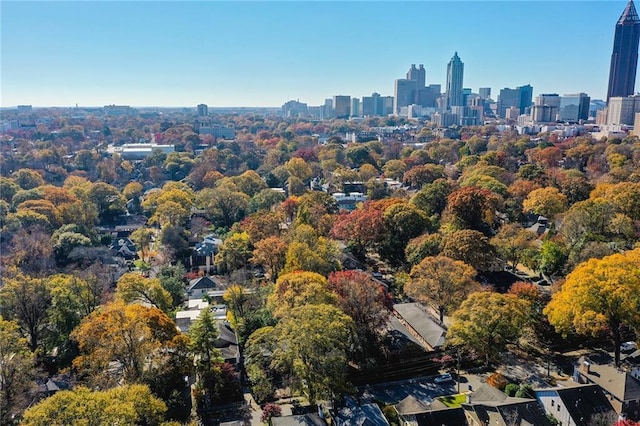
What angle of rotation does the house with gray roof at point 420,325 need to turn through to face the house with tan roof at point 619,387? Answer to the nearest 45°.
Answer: approximately 90° to its left

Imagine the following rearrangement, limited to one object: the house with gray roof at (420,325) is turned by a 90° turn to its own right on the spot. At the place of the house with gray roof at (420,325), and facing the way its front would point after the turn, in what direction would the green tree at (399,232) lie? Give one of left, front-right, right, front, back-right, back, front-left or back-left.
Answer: front-right

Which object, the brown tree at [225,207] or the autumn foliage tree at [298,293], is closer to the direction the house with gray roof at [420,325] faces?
the autumn foliage tree

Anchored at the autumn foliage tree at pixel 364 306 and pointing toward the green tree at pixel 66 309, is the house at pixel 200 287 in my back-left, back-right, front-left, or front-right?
front-right

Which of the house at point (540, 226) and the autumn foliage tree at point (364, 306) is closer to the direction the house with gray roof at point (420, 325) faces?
the autumn foliage tree

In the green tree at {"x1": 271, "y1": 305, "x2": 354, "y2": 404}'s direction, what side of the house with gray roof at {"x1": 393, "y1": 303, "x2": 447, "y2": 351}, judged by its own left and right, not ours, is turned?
right

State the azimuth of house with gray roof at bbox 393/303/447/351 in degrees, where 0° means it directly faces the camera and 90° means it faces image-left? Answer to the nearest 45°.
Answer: approximately 45°

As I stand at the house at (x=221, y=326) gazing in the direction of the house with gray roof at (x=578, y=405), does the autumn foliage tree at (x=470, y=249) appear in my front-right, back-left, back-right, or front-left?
front-left

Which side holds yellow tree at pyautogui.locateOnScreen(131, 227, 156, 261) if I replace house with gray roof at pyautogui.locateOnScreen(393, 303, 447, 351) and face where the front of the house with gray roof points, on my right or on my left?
on my right

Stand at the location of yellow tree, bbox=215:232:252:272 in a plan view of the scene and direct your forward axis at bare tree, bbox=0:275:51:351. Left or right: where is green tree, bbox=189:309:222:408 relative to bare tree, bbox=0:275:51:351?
left
